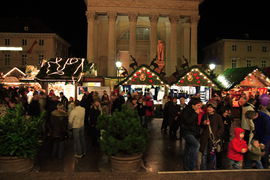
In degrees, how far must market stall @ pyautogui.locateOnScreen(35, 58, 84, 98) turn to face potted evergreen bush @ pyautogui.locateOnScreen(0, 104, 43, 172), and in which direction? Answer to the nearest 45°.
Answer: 0° — it already faces it

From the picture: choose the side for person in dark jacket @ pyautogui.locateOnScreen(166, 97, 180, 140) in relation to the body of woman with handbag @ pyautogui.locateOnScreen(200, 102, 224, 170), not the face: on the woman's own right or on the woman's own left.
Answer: on the woman's own right

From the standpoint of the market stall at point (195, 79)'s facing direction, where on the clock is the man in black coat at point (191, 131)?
The man in black coat is roughly at 12 o'clock from the market stall.

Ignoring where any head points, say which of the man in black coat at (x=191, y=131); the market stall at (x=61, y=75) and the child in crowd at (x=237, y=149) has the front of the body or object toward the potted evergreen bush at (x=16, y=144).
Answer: the market stall
